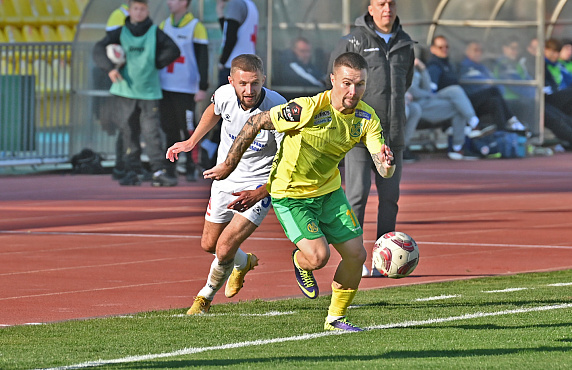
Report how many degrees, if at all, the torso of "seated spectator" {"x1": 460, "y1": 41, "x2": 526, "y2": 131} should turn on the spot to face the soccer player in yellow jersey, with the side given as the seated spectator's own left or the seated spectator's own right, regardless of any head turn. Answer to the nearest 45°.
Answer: approximately 45° to the seated spectator's own right

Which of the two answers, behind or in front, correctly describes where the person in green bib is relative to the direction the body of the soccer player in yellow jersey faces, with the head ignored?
behind

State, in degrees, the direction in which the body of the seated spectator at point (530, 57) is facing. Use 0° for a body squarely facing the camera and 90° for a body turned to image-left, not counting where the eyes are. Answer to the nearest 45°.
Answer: approximately 315°

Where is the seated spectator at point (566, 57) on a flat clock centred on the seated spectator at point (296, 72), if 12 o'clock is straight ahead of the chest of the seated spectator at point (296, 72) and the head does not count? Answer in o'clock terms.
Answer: the seated spectator at point (566, 57) is roughly at 9 o'clock from the seated spectator at point (296, 72).

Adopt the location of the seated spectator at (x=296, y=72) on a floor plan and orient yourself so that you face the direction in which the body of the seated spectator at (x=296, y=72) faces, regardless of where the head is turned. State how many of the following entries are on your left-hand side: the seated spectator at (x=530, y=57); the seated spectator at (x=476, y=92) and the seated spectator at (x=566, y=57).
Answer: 3

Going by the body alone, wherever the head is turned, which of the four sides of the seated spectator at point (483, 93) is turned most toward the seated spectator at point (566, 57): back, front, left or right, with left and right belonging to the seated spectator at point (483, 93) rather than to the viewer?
left

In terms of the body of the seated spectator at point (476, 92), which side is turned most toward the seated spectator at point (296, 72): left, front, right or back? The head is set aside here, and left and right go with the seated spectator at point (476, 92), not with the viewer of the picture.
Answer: right

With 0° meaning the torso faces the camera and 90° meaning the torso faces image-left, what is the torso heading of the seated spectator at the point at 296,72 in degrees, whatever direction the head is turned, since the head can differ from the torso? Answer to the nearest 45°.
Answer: approximately 315°

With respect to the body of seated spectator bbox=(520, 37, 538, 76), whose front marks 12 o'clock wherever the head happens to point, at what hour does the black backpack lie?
The black backpack is roughly at 3 o'clock from the seated spectator.

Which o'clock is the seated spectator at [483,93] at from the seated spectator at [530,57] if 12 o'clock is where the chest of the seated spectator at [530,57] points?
the seated spectator at [483,93] is roughly at 3 o'clock from the seated spectator at [530,57].
